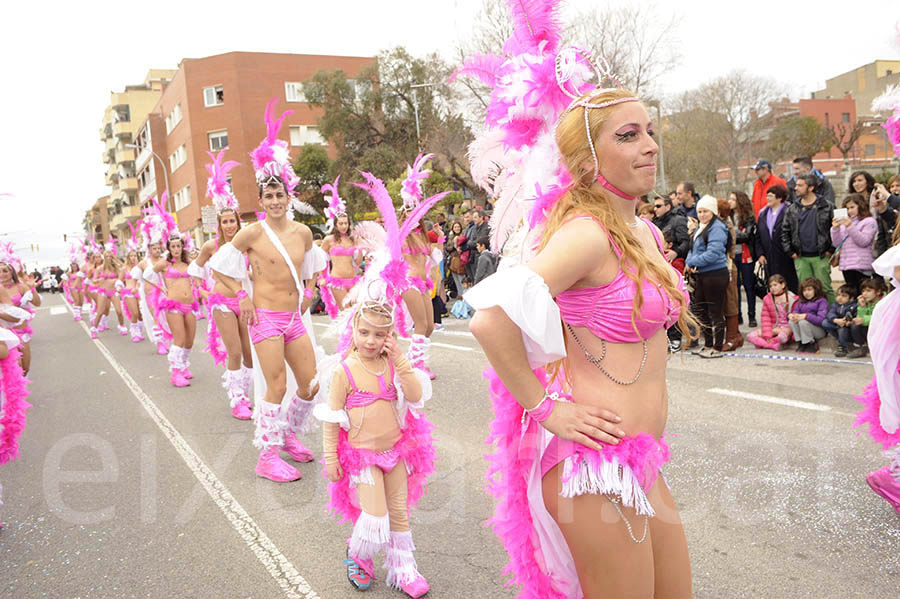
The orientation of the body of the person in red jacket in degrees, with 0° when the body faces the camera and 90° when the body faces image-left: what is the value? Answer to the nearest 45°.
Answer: approximately 45°

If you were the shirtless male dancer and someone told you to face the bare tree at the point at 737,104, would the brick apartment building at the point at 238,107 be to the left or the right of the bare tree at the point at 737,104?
left

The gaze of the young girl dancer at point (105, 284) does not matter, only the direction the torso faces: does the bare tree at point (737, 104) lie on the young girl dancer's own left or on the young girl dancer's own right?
on the young girl dancer's own left

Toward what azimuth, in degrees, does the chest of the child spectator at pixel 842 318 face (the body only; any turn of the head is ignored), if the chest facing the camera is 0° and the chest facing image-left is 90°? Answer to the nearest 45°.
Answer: approximately 45°

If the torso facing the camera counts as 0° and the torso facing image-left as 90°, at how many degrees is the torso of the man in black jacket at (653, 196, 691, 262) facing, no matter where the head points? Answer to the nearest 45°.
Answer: approximately 45°

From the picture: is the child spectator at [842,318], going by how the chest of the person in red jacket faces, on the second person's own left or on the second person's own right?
on the second person's own left

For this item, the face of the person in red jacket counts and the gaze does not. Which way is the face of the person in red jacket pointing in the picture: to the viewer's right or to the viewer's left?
to the viewer's left

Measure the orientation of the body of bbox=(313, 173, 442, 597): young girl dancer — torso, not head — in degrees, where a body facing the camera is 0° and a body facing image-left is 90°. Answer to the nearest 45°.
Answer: approximately 0°
